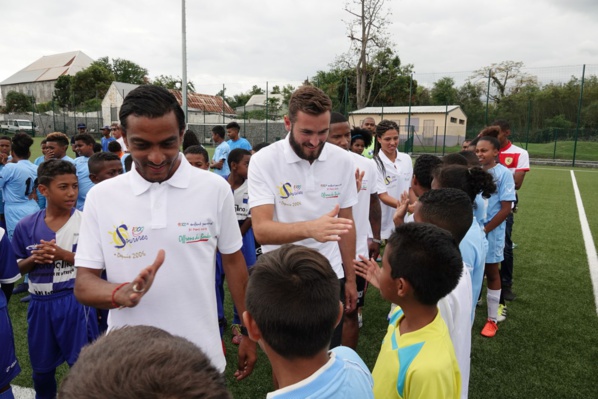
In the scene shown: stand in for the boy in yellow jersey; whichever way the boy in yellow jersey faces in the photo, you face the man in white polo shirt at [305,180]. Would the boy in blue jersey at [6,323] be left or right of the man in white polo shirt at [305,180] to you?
left

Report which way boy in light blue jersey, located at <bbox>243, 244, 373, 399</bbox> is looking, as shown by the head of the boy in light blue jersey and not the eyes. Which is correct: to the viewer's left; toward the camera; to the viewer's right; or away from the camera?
away from the camera

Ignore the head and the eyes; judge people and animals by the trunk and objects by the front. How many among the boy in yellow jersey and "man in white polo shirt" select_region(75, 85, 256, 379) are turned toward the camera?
1

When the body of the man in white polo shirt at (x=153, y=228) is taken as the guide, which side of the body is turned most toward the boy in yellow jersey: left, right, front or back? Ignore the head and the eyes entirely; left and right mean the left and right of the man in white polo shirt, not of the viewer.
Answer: left

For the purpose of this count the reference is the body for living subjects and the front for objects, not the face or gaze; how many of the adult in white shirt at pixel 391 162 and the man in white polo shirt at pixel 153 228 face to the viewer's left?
0

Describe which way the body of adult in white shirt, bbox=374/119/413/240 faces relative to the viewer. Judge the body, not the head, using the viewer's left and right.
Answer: facing the viewer and to the right of the viewer

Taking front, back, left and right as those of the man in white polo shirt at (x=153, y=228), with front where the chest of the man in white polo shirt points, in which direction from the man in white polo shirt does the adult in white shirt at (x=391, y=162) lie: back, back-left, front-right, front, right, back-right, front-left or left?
back-left
